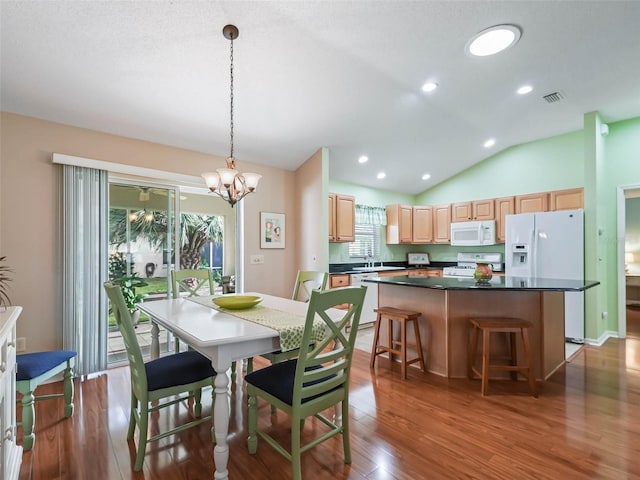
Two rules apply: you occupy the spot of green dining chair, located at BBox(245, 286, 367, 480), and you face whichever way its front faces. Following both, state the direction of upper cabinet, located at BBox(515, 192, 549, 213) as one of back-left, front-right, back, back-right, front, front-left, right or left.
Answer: right

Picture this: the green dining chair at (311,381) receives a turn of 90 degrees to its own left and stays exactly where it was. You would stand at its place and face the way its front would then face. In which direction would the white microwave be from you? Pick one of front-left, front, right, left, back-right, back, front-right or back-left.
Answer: back

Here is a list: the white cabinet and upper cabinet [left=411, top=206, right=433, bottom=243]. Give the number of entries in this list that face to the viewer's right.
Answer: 1

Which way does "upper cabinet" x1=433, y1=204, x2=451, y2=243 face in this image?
toward the camera

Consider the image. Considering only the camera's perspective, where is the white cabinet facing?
facing to the right of the viewer

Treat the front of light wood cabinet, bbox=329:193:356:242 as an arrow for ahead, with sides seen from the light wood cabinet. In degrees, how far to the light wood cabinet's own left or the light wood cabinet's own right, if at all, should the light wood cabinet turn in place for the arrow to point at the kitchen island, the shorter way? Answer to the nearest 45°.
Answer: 0° — it already faces it

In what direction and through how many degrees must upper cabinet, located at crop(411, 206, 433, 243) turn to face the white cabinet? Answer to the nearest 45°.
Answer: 0° — it already faces it

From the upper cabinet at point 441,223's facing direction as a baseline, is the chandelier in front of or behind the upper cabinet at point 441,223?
in front

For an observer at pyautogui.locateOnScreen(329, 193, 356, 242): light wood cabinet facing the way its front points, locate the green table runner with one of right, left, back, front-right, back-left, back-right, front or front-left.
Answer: front-right

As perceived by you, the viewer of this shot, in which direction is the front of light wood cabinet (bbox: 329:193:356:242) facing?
facing the viewer and to the right of the viewer

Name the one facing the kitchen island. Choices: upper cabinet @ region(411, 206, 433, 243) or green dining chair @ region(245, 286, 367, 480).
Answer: the upper cabinet

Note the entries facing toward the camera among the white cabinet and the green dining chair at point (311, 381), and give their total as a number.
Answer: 0

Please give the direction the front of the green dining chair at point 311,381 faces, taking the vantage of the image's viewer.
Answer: facing away from the viewer and to the left of the viewer

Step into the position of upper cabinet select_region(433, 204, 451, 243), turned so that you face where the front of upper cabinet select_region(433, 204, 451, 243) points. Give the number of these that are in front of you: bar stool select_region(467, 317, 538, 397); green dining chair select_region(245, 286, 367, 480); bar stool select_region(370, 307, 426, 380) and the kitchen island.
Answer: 4

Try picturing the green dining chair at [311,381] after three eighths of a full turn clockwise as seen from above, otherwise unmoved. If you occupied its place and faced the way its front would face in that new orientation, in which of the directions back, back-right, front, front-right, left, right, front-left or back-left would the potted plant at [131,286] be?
back-left

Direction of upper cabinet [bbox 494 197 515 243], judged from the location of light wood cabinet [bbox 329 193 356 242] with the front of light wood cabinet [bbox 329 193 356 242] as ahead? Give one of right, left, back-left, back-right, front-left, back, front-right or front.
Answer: front-left
